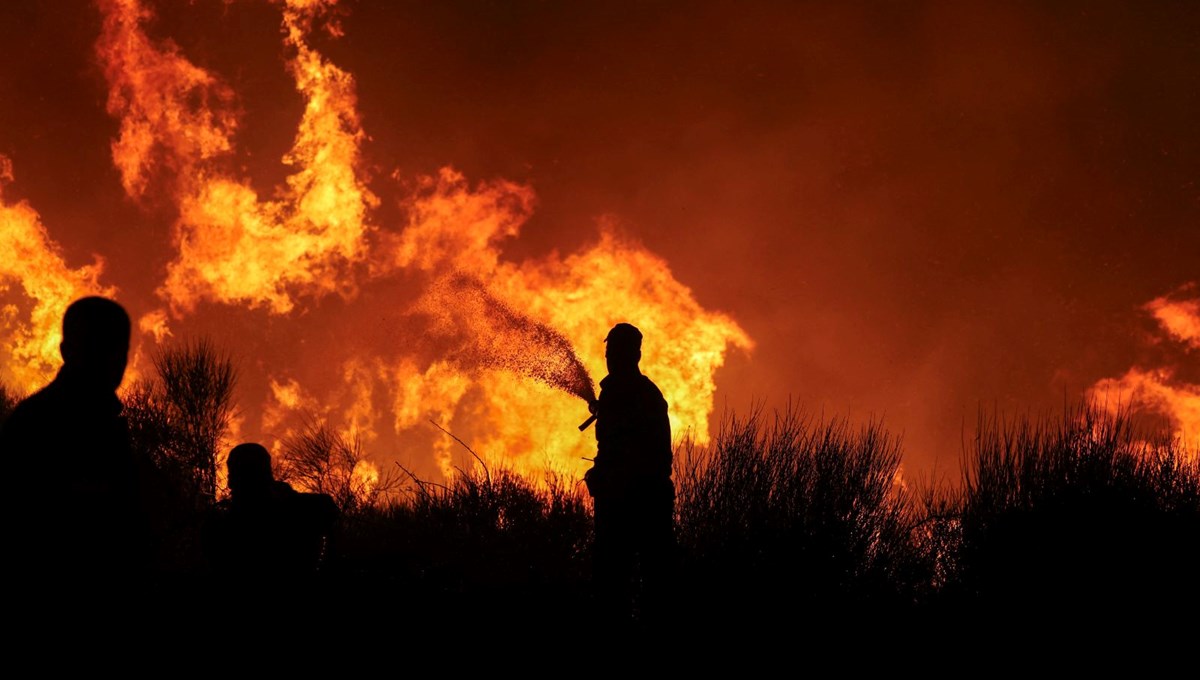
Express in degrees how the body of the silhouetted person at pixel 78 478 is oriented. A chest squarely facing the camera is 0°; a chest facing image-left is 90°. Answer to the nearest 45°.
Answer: approximately 225°

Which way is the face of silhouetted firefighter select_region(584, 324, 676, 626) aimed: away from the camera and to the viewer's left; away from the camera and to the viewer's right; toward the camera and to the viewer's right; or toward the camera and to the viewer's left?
away from the camera and to the viewer's left

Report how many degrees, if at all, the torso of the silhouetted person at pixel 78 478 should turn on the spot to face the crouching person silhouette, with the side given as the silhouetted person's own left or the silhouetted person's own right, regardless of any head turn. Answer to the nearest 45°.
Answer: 0° — they already face them

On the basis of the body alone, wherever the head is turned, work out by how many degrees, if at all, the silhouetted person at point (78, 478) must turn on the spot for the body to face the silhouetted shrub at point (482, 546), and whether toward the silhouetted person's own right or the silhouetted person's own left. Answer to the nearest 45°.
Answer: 0° — they already face it
